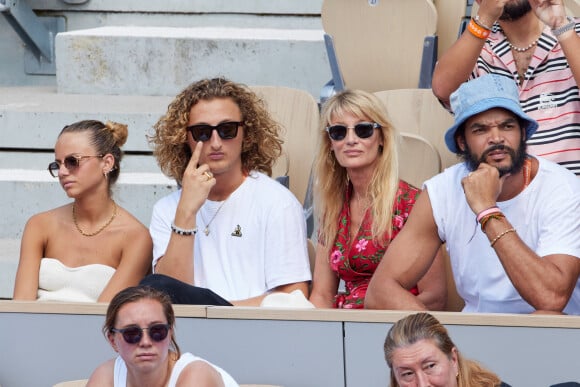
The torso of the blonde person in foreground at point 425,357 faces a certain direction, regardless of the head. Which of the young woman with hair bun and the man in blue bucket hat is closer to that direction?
the young woman with hair bun

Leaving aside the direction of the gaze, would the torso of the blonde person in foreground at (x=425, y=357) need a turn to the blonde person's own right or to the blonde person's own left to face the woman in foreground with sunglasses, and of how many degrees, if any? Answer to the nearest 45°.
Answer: approximately 45° to the blonde person's own right

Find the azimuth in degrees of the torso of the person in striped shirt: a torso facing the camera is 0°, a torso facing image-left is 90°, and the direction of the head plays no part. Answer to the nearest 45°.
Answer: approximately 0°

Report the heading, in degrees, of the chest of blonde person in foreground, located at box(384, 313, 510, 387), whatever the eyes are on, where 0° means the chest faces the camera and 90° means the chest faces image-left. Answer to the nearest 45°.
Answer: approximately 45°

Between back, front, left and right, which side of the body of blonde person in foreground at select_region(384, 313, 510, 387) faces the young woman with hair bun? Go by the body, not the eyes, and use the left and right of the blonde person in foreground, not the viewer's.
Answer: right

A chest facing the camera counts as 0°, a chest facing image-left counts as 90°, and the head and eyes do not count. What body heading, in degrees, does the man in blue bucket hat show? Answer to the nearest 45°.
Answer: approximately 0°

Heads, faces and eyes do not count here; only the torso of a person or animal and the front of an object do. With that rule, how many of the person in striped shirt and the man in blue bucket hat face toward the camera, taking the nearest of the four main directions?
2

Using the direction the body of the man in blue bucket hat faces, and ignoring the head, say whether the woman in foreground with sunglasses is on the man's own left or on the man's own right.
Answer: on the man's own right

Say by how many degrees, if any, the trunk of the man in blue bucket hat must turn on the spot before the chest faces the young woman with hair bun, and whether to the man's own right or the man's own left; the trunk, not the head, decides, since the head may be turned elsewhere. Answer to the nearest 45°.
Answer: approximately 90° to the man's own right
